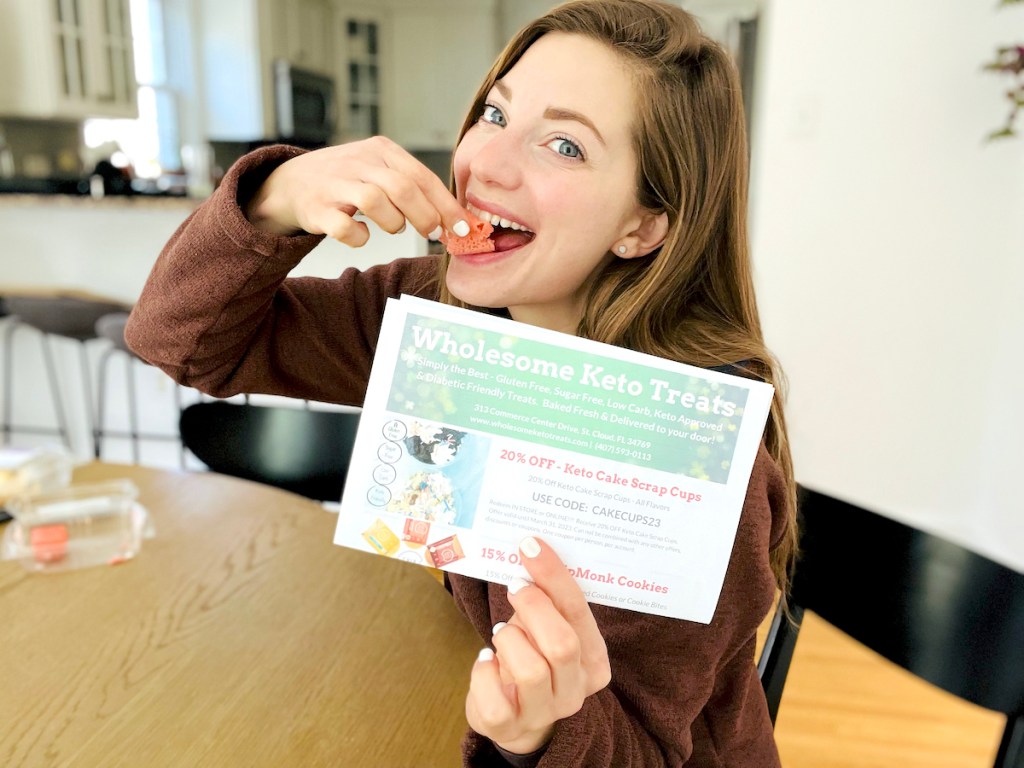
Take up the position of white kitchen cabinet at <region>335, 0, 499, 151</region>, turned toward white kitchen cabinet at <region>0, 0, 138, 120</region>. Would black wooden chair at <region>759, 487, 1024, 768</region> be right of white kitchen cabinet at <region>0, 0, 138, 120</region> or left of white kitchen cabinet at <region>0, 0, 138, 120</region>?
left

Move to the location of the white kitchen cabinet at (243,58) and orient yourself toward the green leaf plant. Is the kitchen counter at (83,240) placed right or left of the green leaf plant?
right

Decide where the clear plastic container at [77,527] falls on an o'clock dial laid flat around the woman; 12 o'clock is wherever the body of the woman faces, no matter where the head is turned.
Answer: The clear plastic container is roughly at 2 o'clock from the woman.

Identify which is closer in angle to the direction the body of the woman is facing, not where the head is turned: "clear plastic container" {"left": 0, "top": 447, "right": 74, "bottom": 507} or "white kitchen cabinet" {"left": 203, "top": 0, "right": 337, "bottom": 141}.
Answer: the clear plastic container

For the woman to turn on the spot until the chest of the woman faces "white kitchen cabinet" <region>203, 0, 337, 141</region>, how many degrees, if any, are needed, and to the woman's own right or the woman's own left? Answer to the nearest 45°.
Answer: approximately 135° to the woman's own right

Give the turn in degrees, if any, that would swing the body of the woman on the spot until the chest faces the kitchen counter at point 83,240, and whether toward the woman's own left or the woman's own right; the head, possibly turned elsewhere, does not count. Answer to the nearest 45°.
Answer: approximately 90° to the woman's own right

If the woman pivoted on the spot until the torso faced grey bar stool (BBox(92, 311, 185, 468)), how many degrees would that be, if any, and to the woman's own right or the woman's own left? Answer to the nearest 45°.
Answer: approximately 90° to the woman's own right

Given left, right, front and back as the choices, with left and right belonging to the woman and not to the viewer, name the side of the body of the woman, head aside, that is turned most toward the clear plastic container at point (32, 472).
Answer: right

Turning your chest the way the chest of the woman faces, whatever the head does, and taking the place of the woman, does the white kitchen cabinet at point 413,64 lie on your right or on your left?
on your right
